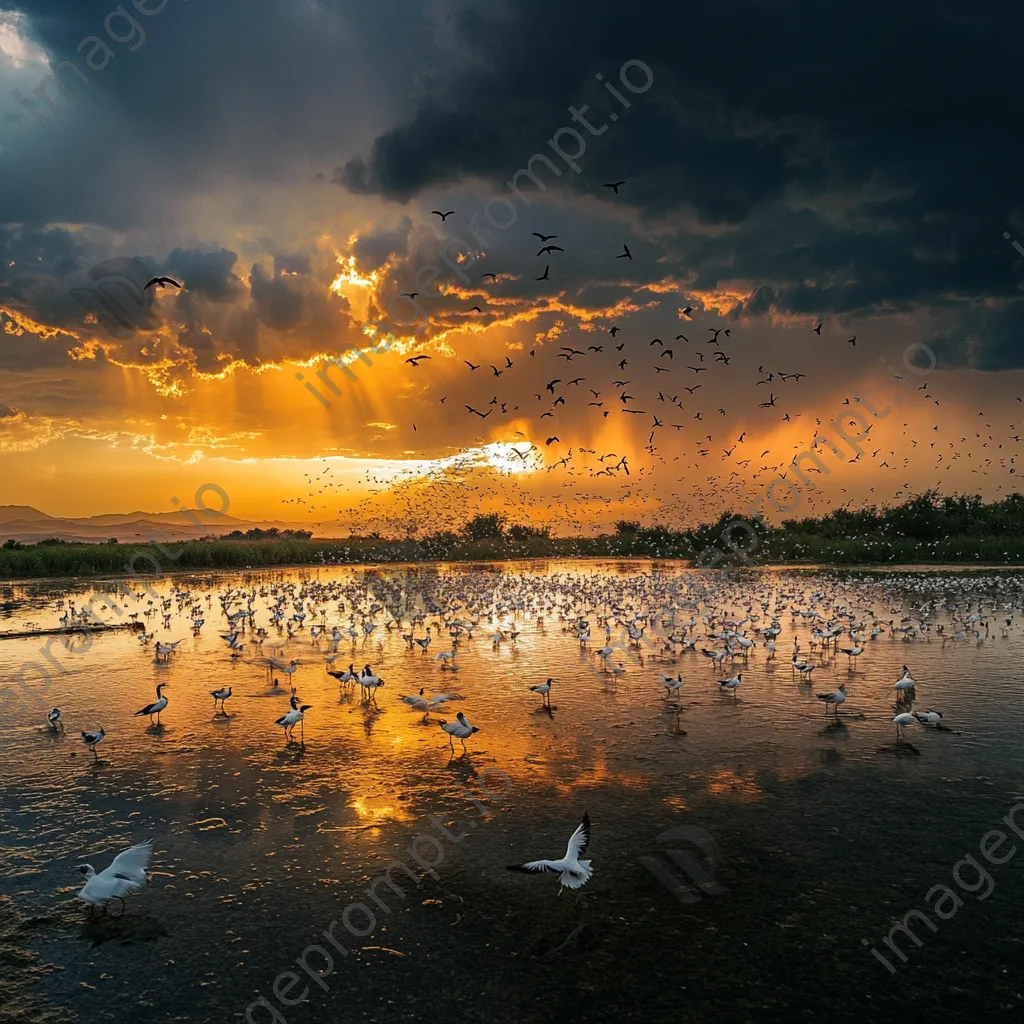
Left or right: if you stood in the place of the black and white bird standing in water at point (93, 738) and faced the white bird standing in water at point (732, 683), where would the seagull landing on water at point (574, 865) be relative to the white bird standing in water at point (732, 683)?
right

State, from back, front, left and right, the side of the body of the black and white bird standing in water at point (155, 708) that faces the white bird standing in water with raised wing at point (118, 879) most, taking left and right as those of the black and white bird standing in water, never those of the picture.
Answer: right

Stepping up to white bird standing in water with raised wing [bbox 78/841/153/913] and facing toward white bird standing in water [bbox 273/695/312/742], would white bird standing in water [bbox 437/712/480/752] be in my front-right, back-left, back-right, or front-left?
front-right

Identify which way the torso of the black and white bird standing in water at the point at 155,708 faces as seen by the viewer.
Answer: to the viewer's right

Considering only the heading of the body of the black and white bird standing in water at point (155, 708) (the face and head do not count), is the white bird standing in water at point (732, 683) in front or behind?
in front

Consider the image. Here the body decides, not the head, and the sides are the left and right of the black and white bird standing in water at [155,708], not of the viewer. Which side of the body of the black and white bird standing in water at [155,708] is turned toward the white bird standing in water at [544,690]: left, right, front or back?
front

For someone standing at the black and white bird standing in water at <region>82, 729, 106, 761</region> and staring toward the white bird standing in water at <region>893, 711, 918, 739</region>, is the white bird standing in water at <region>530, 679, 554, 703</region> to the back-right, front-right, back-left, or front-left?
front-left

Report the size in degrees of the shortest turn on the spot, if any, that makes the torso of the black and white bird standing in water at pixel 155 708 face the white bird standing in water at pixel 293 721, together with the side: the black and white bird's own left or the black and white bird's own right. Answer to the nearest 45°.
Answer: approximately 45° to the black and white bird's own right

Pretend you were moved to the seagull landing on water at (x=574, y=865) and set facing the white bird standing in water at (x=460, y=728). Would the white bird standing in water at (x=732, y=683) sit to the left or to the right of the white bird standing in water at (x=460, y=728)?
right
